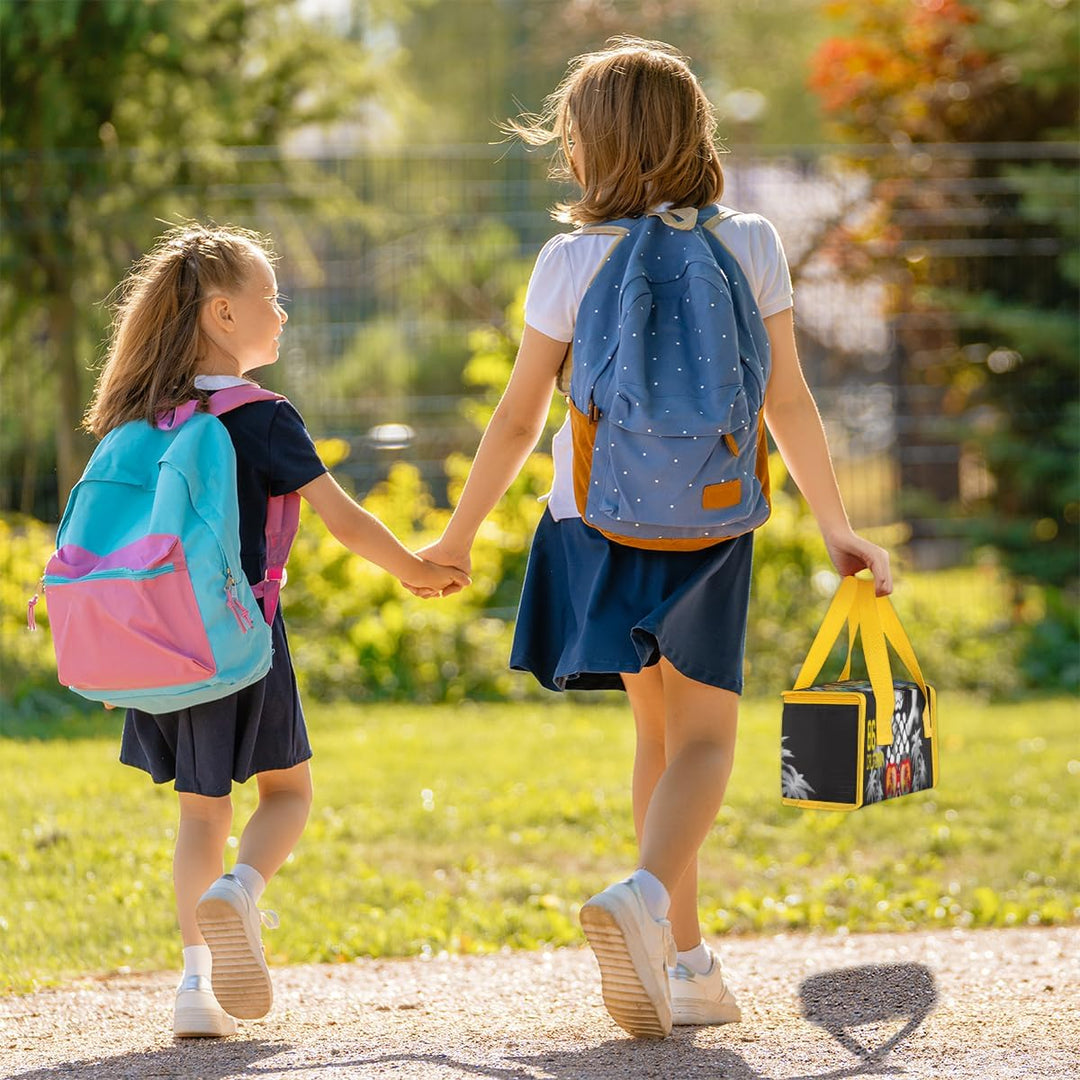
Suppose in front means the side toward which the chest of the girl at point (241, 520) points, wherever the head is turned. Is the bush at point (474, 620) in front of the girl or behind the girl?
in front

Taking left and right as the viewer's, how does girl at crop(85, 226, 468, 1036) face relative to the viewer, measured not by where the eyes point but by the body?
facing away from the viewer and to the right of the viewer

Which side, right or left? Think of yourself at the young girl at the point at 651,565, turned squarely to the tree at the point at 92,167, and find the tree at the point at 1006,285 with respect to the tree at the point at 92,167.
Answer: right

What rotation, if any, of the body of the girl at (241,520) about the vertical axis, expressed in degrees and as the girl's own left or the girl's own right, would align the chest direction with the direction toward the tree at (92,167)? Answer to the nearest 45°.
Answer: approximately 45° to the girl's own left

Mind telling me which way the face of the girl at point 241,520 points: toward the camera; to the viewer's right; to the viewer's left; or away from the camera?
to the viewer's right

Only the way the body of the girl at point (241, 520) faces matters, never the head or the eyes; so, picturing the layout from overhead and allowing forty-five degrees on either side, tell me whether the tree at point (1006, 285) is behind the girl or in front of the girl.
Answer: in front

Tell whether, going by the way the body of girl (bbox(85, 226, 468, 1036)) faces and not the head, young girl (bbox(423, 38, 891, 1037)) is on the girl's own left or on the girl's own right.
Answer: on the girl's own right
